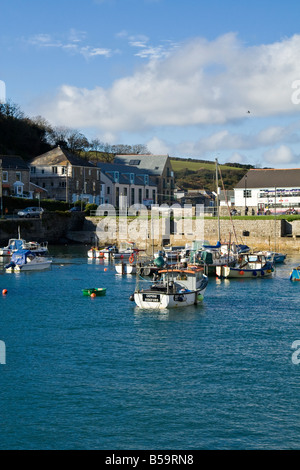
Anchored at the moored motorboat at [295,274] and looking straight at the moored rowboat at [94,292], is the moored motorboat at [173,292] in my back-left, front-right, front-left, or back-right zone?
front-left

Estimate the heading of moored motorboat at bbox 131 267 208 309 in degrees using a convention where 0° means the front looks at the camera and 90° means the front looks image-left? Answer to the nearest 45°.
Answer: approximately 225°

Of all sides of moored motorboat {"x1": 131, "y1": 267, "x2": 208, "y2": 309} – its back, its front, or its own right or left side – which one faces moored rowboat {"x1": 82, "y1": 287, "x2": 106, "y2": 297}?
left

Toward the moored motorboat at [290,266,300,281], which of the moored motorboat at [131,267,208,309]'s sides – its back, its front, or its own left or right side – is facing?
front
